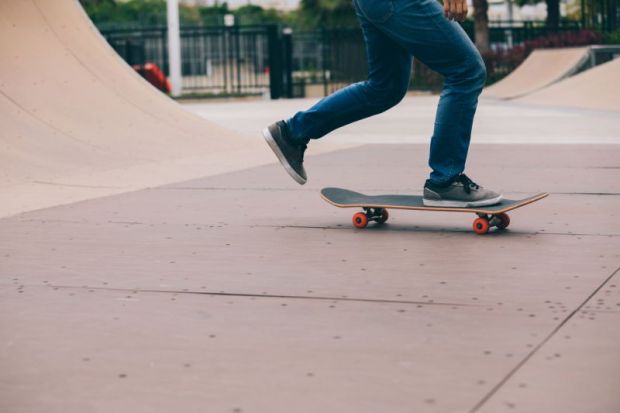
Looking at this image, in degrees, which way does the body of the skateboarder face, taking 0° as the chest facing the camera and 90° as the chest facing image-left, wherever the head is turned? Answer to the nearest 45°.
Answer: approximately 270°

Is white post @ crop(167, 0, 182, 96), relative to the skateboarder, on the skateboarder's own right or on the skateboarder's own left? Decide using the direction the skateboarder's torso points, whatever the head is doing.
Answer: on the skateboarder's own left

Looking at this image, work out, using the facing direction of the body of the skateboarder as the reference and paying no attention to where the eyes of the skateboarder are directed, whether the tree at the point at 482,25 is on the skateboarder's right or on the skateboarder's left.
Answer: on the skateboarder's left

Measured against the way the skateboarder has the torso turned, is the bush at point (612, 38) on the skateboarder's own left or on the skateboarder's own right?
on the skateboarder's own left

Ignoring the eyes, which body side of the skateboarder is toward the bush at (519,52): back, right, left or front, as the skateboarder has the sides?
left

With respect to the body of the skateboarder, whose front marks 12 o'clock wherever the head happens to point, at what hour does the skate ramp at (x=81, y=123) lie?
The skate ramp is roughly at 8 o'clock from the skateboarder.

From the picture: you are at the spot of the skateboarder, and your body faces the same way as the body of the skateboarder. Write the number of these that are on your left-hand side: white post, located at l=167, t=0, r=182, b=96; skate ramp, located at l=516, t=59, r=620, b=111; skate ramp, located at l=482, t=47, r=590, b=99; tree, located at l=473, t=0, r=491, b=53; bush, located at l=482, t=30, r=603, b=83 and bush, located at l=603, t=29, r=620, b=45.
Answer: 6

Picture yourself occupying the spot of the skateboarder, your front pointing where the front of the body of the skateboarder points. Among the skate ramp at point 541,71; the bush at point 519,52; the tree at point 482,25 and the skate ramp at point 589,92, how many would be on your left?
4

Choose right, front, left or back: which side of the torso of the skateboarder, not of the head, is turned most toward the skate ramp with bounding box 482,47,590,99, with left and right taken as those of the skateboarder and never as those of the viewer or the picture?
left
